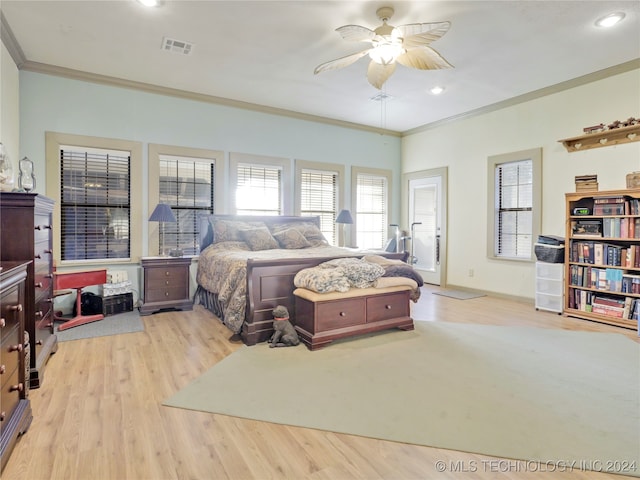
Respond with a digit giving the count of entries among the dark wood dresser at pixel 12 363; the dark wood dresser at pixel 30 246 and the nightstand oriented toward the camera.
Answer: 1

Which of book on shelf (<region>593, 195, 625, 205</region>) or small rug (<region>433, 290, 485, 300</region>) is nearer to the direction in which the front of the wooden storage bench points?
the book on shelf

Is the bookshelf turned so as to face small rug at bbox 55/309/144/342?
yes

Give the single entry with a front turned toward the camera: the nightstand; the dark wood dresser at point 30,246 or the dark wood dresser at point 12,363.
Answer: the nightstand

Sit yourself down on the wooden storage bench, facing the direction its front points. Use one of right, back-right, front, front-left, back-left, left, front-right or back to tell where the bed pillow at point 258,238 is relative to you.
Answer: back

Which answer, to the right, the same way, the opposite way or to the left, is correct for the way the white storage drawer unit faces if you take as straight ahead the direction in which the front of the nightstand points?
to the right

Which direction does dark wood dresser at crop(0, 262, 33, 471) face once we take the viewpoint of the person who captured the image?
facing to the right of the viewer

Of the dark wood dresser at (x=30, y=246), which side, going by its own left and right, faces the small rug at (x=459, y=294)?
front

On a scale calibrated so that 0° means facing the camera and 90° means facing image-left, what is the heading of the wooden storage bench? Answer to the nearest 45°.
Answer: approximately 315°
